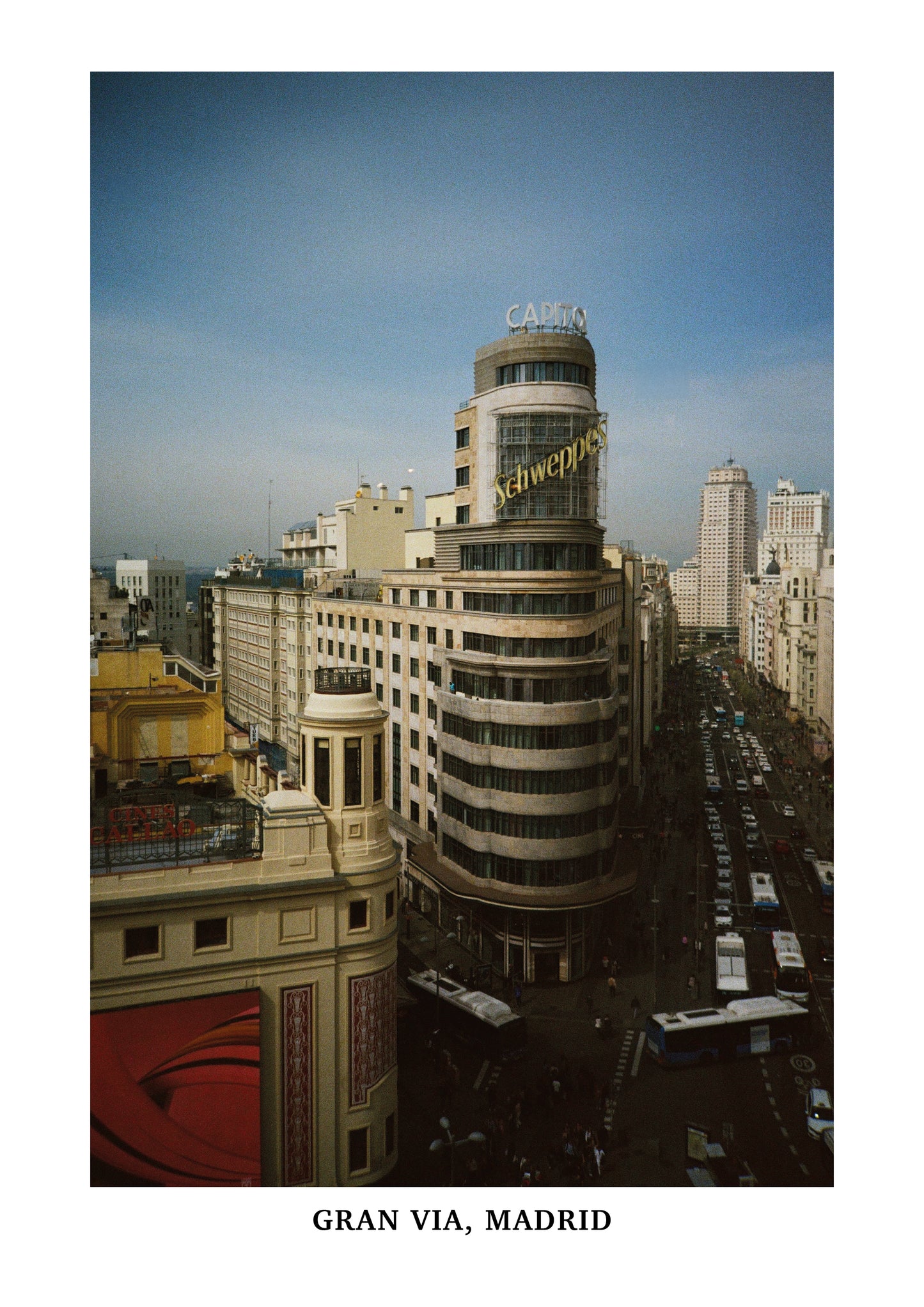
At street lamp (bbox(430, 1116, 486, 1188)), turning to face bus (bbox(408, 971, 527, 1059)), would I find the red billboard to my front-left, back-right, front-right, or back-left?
back-left

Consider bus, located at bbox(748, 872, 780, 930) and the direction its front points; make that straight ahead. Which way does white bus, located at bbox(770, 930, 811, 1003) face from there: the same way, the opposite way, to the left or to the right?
the same way

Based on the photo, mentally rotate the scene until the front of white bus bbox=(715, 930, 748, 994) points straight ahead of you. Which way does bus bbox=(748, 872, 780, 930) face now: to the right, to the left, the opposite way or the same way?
the opposite way
